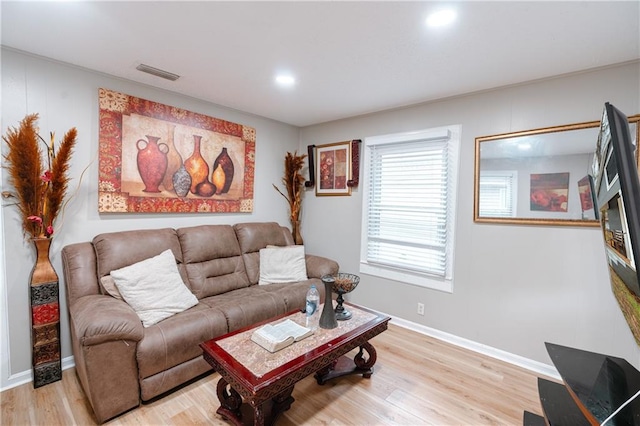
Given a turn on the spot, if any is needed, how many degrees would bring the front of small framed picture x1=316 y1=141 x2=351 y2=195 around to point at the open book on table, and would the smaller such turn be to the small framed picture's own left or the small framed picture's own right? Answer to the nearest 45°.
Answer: approximately 45° to the small framed picture's own left

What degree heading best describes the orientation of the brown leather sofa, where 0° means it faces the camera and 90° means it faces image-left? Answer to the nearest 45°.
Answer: approximately 315°

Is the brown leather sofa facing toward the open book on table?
yes

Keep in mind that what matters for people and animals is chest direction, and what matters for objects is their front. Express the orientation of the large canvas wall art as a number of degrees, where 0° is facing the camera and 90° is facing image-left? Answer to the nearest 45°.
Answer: approximately 315°

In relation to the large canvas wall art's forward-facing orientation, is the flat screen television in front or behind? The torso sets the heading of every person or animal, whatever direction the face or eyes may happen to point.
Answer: in front

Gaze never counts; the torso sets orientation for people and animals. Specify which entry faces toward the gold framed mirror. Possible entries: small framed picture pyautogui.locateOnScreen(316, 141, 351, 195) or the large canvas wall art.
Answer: the large canvas wall art

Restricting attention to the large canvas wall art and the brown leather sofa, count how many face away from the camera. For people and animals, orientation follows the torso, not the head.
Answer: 0

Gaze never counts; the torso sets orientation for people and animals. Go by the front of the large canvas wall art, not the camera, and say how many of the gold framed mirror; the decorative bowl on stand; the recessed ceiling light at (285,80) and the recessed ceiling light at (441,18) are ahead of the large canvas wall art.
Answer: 4

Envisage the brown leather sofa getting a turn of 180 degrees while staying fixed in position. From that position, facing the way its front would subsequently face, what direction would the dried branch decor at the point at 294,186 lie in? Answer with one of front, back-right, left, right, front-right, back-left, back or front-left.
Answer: right

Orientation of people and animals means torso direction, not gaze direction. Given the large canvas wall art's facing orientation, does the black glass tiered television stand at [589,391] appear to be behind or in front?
in front

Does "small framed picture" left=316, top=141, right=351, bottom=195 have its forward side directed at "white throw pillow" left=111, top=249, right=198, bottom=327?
yes

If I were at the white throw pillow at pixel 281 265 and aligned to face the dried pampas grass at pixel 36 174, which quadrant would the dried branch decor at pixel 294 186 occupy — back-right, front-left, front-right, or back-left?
back-right

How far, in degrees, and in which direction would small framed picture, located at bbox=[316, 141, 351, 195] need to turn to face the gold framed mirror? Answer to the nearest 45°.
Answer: approximately 90° to its left

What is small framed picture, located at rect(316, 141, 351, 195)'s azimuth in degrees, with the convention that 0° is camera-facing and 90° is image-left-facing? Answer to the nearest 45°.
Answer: approximately 45°
